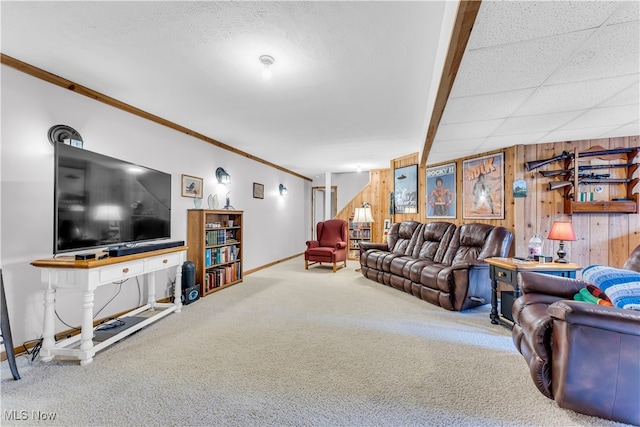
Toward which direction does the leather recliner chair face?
to the viewer's left

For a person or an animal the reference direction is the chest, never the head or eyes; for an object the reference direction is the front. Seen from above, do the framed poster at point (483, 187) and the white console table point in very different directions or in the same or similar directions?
very different directions

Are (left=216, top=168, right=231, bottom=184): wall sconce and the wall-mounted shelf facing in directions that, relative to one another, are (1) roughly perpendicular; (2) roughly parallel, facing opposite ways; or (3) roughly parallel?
roughly perpendicular

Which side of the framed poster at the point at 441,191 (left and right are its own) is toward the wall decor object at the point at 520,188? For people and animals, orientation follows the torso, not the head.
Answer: left

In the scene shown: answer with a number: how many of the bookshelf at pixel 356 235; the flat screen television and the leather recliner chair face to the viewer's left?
1

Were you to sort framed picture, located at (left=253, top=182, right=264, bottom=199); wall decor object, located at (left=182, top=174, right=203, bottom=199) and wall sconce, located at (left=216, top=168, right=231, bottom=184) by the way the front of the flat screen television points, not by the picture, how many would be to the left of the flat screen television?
3

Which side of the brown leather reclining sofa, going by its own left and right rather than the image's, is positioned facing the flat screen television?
front

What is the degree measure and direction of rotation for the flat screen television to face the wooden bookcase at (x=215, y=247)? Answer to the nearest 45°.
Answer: approximately 90° to its left

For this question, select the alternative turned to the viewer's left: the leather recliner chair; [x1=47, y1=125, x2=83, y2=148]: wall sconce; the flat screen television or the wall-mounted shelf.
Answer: the leather recliner chair
